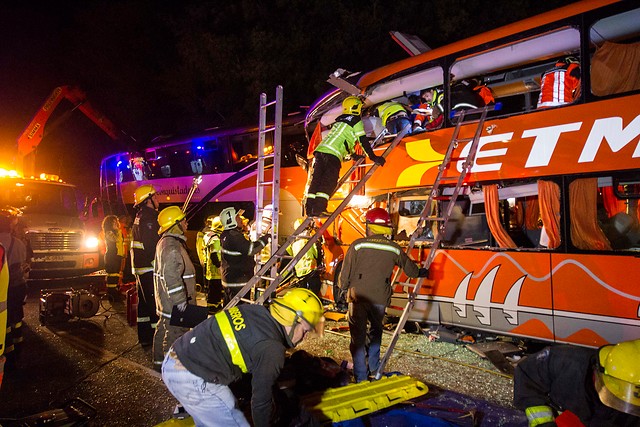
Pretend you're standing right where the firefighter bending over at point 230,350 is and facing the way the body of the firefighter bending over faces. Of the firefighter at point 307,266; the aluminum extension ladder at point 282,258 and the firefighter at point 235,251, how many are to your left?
3

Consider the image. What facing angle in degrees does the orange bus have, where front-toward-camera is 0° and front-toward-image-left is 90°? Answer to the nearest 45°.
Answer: approximately 135°

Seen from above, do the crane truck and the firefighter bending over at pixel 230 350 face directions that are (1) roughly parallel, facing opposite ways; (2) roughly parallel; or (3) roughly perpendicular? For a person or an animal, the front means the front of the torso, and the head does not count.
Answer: roughly perpendicular

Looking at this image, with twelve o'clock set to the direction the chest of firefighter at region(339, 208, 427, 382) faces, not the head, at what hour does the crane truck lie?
The crane truck is roughly at 10 o'clock from the firefighter.

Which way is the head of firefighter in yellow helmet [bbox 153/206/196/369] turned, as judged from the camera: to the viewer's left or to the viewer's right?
to the viewer's right

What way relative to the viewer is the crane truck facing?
toward the camera

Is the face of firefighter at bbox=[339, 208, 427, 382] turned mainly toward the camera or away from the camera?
away from the camera

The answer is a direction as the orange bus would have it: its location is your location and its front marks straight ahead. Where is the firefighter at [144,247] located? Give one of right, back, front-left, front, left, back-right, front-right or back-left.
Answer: front-left

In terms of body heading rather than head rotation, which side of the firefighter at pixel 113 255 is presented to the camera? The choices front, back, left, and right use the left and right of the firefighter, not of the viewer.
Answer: right

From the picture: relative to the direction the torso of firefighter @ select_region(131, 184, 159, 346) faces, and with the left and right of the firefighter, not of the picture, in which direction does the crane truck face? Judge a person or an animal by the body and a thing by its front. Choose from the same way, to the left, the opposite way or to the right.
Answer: to the right

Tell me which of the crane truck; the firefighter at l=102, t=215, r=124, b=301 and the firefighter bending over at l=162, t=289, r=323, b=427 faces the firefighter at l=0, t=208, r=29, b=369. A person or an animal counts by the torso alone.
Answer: the crane truck

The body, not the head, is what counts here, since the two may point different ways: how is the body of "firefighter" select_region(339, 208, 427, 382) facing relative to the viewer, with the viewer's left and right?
facing away from the viewer
